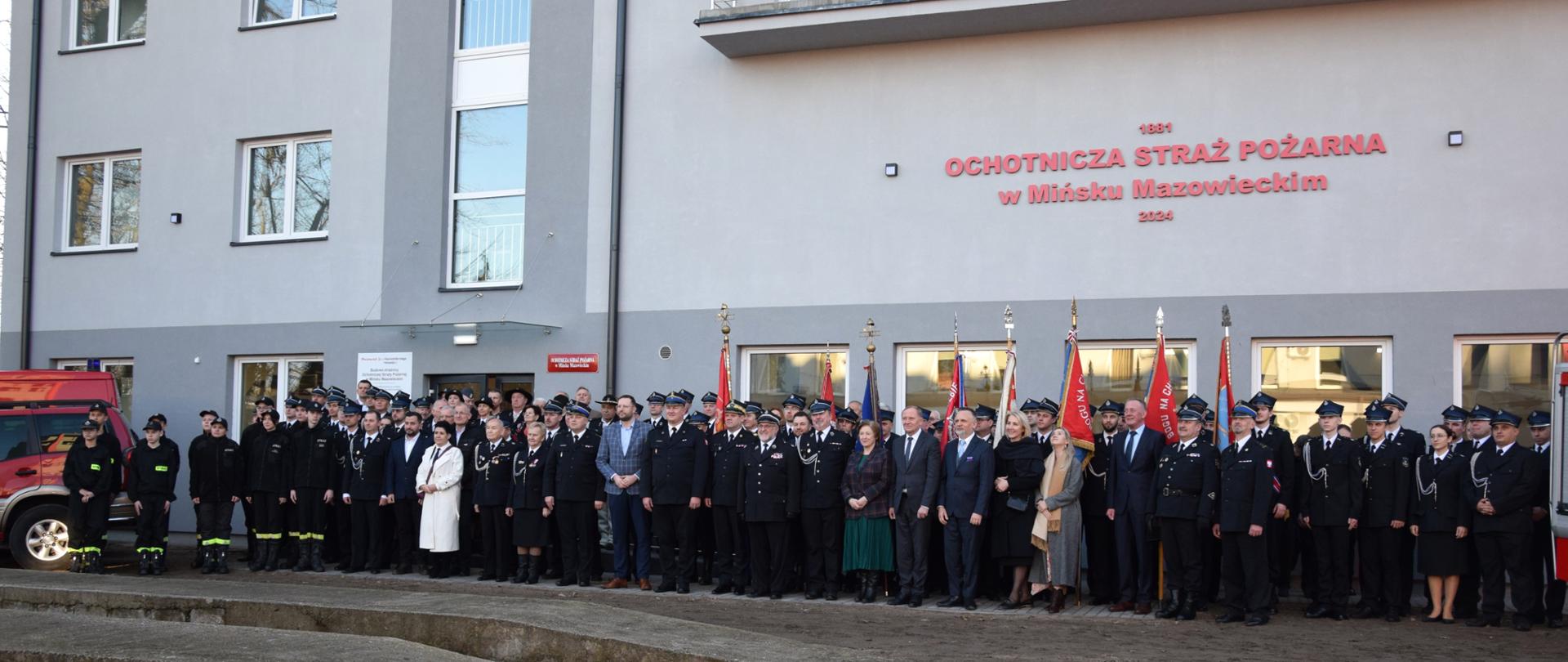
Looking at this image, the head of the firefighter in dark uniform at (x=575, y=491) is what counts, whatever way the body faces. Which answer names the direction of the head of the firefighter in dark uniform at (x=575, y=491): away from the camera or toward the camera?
toward the camera

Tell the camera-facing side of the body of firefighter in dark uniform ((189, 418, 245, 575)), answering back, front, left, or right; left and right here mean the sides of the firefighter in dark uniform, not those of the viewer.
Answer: front

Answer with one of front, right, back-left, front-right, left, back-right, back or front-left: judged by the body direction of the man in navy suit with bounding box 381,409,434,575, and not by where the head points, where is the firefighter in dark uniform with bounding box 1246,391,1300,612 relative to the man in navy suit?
front-left

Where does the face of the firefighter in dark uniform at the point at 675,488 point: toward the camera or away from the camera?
toward the camera

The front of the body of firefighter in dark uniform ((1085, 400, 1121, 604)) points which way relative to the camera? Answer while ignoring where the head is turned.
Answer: toward the camera

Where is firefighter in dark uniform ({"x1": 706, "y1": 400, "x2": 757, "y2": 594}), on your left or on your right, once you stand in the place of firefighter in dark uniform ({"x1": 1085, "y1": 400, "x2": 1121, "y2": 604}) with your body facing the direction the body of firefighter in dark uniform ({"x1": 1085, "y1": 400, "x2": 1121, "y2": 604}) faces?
on your right

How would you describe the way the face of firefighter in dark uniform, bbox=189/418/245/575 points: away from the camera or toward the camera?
toward the camera

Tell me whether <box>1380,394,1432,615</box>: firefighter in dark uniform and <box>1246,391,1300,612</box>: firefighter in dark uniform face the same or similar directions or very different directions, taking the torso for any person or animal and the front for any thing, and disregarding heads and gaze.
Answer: same or similar directions

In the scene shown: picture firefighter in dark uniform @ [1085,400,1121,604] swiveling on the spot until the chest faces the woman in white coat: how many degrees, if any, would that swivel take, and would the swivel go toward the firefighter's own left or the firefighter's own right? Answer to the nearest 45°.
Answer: approximately 90° to the firefighter's own right

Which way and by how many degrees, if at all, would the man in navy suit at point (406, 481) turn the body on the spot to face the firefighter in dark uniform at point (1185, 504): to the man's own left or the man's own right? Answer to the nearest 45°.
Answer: approximately 45° to the man's own left

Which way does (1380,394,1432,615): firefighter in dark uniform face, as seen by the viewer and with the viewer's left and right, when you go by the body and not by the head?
facing the viewer and to the left of the viewer

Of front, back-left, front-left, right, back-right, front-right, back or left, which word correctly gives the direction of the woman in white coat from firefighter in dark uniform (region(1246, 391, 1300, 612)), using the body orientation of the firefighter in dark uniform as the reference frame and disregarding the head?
front-right

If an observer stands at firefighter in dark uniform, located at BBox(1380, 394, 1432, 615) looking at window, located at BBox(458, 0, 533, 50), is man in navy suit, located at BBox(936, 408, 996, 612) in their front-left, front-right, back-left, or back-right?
front-left

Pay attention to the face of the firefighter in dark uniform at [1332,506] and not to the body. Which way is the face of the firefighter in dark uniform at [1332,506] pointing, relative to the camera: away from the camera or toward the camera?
toward the camera
